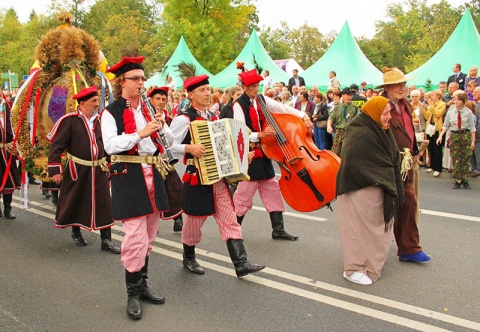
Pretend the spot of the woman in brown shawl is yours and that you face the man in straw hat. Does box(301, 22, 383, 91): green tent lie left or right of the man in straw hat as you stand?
left

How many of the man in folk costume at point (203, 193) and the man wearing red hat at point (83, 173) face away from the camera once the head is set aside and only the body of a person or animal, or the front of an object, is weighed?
0

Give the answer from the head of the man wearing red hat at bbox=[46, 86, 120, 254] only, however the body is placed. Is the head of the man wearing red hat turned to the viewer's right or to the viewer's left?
to the viewer's right

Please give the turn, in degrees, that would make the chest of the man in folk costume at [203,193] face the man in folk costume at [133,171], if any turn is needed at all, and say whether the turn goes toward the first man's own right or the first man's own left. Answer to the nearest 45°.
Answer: approximately 90° to the first man's own right

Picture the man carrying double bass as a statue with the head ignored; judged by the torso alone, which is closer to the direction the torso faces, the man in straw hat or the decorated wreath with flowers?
the man in straw hat

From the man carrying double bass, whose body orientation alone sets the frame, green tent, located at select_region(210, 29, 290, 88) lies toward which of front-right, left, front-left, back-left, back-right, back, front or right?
back-left

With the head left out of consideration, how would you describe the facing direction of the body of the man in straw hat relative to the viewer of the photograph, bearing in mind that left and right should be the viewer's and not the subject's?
facing the viewer and to the right of the viewer
